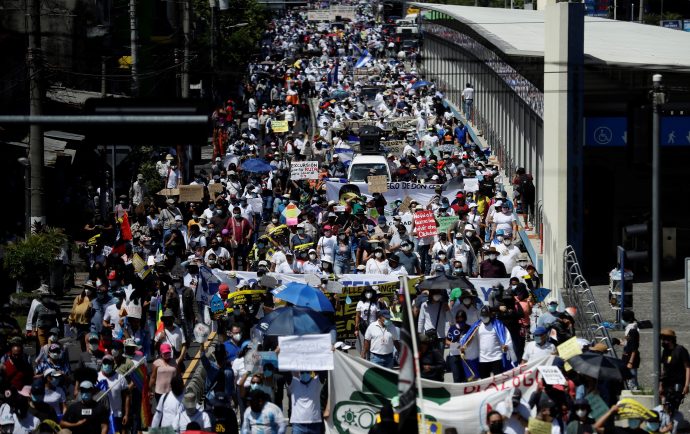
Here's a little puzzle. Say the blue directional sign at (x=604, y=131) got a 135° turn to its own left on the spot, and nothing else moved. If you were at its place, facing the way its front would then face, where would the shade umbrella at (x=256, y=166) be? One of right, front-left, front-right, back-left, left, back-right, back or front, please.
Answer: left

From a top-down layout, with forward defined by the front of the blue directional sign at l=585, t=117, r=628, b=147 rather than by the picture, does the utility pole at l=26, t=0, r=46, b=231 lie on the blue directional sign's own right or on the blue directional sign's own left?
on the blue directional sign's own right

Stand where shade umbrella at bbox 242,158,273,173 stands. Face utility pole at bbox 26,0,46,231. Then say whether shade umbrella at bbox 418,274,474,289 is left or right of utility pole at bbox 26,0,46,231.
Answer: left

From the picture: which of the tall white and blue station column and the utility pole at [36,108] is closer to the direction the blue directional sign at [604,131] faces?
the tall white and blue station column

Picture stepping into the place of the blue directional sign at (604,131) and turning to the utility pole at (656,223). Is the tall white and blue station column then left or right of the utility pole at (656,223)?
right

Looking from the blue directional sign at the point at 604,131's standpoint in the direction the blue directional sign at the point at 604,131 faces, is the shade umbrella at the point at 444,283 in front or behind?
in front

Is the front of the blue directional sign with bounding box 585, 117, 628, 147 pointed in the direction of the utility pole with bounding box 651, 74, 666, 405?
yes

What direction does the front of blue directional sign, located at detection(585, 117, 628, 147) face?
toward the camera
